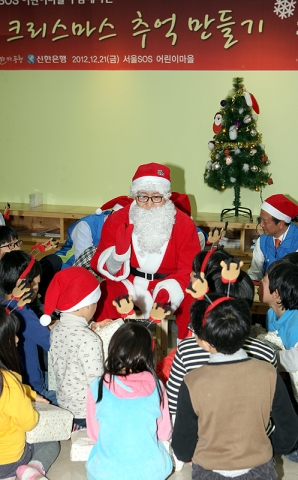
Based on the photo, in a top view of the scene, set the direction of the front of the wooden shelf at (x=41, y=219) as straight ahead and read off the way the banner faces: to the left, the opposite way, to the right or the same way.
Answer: the same way

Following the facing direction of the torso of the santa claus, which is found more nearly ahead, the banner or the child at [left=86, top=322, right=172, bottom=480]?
the child

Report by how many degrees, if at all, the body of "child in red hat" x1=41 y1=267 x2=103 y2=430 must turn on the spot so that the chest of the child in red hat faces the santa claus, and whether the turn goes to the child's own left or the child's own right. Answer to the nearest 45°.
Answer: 0° — they already face them

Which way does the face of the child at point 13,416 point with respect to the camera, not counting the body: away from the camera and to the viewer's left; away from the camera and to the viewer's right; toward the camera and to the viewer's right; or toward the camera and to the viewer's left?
away from the camera and to the viewer's right

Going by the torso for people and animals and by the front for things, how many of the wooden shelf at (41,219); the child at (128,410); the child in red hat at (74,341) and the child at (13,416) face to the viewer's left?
0

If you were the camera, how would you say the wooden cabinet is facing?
facing the viewer

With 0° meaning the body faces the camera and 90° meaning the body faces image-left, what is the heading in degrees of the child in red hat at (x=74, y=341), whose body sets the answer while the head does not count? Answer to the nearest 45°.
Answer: approximately 225°

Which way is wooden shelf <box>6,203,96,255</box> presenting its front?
toward the camera

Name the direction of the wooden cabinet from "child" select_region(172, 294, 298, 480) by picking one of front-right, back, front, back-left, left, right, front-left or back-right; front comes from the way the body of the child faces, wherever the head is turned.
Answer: front

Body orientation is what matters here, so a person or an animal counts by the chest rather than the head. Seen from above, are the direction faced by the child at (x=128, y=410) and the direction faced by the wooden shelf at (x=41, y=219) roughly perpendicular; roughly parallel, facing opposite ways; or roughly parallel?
roughly parallel, facing opposite ways

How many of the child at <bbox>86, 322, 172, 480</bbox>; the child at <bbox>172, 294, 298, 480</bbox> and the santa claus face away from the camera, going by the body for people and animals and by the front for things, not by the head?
2

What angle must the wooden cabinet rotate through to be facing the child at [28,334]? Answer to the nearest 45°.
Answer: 0° — it already faces them

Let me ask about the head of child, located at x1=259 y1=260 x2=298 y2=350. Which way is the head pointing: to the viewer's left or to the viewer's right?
to the viewer's left

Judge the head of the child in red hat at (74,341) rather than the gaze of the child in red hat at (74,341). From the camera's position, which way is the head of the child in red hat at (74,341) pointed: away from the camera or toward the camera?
away from the camera

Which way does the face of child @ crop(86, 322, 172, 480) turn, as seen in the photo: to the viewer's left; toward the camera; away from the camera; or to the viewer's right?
away from the camera

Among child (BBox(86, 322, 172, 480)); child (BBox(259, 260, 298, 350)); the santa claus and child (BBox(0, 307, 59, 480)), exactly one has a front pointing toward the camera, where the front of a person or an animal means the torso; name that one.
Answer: the santa claus

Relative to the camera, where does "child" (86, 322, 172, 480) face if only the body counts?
away from the camera

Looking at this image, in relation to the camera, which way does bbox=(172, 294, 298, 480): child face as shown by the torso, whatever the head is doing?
away from the camera
